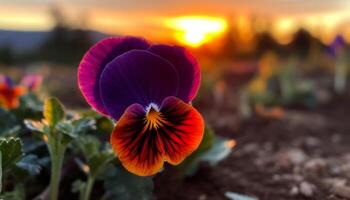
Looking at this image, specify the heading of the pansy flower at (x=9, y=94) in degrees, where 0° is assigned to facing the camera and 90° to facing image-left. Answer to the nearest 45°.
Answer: approximately 0°

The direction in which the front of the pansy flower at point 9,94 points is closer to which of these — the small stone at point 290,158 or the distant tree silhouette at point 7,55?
the small stone

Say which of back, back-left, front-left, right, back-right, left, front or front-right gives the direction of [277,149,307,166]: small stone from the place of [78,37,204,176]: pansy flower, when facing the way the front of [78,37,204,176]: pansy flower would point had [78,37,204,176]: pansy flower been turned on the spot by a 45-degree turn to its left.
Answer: left

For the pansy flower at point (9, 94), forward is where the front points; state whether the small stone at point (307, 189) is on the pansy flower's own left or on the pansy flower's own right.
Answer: on the pansy flower's own left

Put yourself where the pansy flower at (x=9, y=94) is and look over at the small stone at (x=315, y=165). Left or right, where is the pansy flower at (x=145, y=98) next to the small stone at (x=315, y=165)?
right

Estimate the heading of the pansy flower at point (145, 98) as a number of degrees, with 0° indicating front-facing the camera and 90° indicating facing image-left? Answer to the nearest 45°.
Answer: approximately 0°

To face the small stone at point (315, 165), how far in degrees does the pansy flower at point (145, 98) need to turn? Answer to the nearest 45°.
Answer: approximately 135° to its left

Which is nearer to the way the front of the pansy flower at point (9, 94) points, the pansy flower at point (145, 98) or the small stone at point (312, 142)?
the pansy flower

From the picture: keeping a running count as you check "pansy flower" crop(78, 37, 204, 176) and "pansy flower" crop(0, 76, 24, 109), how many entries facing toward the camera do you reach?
2

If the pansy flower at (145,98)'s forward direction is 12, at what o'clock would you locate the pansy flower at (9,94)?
the pansy flower at (9,94) is roughly at 5 o'clock from the pansy flower at (145,98).
